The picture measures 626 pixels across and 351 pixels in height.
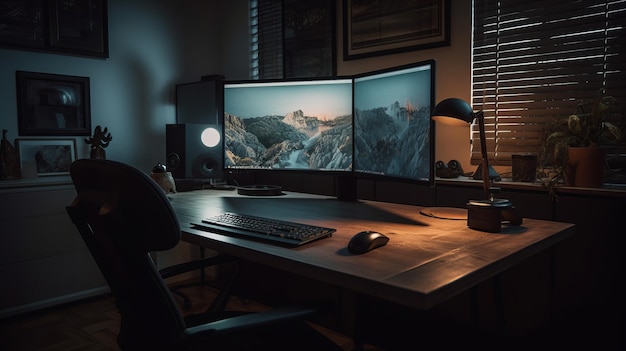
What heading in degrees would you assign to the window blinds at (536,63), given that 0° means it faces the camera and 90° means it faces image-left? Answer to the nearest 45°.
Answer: approximately 45°

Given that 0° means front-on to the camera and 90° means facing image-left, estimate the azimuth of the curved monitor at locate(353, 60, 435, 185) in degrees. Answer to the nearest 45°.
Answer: approximately 45°

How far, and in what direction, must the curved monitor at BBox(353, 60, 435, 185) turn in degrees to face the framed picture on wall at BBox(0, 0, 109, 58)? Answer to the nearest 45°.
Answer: approximately 90° to its right

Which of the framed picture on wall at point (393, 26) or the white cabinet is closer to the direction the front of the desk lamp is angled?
the white cabinet

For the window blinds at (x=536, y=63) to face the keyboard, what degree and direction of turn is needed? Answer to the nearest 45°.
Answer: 0° — it already faces it

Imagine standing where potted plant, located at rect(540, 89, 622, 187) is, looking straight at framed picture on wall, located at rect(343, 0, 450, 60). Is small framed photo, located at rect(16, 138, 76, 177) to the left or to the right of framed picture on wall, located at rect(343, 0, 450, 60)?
left

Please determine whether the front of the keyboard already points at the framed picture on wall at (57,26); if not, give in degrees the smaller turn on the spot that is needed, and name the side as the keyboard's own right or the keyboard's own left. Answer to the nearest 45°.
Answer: approximately 90° to the keyboard's own right

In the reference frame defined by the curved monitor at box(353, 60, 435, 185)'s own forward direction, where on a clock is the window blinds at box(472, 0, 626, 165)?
The window blinds is roughly at 6 o'clock from the curved monitor.

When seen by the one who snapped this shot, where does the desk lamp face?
facing to the left of the viewer
